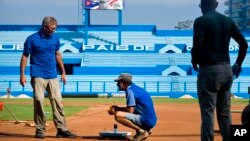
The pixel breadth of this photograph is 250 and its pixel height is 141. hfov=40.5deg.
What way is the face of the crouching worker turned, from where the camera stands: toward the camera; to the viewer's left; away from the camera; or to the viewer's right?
to the viewer's left

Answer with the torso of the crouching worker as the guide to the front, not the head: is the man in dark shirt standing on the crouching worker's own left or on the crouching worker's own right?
on the crouching worker's own left

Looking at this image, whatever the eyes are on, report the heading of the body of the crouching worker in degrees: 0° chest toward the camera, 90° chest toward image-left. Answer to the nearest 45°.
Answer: approximately 90°
